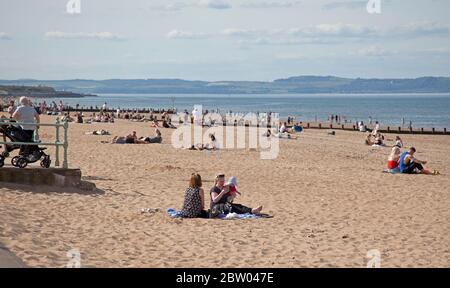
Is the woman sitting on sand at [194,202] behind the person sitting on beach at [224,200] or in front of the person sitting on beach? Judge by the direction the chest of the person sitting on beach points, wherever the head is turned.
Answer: behind

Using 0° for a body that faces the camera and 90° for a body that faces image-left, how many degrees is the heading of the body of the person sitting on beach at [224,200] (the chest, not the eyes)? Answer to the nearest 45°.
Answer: approximately 270°

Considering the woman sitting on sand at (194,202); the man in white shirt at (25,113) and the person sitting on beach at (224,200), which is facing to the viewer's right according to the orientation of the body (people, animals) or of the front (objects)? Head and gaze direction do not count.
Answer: the person sitting on beach

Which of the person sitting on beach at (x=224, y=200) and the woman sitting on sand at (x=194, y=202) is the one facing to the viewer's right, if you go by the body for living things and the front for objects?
the person sitting on beach

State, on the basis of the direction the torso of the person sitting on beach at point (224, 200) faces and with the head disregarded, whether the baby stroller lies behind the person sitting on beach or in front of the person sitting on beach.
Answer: behind
